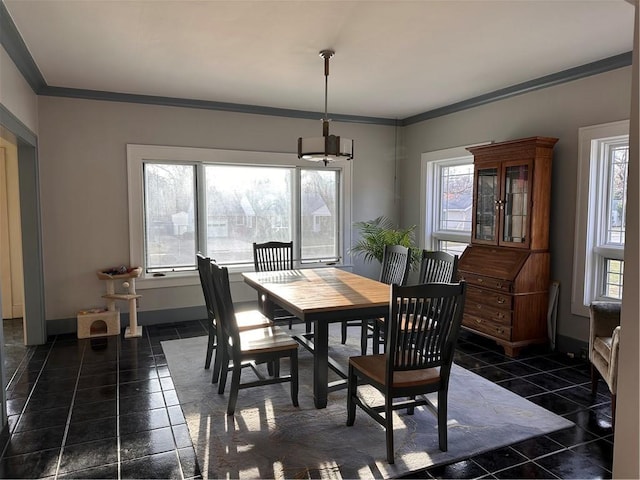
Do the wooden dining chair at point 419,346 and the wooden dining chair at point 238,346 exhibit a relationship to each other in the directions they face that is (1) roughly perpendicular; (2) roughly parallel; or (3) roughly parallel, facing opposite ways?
roughly perpendicular

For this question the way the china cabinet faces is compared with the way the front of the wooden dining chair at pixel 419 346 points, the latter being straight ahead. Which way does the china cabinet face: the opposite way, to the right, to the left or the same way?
to the left

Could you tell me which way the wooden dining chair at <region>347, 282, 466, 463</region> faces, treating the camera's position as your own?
facing away from the viewer and to the left of the viewer

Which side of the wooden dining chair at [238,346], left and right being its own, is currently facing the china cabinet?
front

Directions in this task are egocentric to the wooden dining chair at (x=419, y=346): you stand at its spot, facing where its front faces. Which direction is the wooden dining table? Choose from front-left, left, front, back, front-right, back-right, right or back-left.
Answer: front

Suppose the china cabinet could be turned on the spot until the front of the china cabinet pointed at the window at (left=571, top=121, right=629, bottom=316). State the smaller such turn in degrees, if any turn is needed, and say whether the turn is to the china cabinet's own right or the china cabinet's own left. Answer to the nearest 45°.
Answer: approximately 135° to the china cabinet's own left

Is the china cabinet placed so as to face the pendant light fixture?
yes

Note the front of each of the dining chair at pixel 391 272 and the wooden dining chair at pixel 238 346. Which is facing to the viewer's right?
the wooden dining chair

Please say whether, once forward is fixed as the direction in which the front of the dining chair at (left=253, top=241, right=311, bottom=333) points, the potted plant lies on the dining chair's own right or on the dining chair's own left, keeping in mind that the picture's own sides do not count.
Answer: on the dining chair's own left

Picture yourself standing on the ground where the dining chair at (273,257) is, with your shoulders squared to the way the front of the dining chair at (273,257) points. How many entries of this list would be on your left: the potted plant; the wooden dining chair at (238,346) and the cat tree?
1

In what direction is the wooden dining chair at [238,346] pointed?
to the viewer's right

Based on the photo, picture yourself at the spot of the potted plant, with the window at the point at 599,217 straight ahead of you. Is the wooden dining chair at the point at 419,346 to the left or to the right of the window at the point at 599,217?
right

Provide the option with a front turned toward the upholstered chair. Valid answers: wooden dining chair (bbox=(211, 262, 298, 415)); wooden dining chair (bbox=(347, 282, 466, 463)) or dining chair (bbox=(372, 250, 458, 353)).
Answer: wooden dining chair (bbox=(211, 262, 298, 415))

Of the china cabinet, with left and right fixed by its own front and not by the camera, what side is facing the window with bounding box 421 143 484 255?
right

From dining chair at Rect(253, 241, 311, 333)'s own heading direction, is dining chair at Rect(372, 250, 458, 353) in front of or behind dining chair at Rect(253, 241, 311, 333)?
in front

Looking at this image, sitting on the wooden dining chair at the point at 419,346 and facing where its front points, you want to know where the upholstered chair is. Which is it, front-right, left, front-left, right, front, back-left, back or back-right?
right

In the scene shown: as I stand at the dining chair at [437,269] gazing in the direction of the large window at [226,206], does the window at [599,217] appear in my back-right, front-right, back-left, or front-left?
back-right

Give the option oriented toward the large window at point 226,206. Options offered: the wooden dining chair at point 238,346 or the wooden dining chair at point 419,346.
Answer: the wooden dining chair at point 419,346

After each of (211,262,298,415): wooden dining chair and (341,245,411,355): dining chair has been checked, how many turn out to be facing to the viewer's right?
1

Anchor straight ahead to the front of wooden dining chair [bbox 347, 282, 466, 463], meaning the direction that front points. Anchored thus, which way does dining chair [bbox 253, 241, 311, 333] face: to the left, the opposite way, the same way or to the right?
the opposite way
